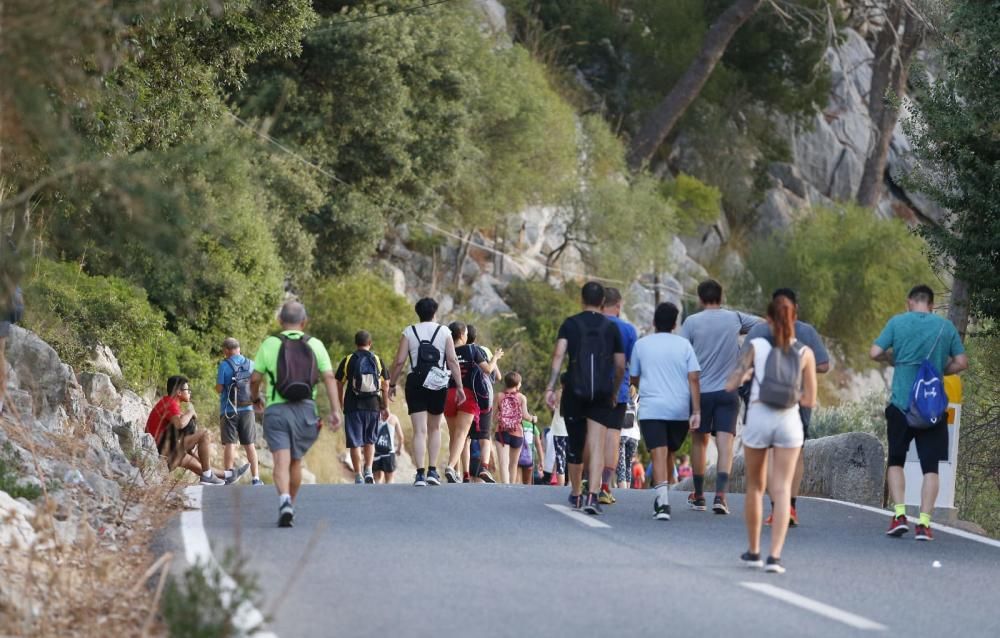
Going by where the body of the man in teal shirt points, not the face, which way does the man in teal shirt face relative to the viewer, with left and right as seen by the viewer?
facing away from the viewer

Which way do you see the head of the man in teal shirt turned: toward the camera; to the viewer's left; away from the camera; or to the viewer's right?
away from the camera

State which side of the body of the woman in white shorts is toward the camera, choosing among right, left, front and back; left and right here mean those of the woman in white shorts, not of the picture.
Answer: back

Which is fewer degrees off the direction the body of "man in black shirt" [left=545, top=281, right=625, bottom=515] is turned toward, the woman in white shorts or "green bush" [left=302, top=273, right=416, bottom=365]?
the green bush

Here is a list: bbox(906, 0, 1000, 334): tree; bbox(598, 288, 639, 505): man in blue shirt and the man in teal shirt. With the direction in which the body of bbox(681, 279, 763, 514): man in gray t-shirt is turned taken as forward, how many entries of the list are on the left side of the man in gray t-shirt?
1

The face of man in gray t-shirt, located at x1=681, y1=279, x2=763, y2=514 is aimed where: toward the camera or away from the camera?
away from the camera

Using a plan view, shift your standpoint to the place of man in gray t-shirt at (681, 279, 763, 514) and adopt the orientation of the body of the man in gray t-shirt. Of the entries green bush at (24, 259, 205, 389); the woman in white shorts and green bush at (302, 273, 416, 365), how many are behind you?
1

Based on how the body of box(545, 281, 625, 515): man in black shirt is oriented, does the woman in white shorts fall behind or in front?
behind

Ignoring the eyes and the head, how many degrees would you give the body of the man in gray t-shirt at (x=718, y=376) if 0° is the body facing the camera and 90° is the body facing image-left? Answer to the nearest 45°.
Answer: approximately 180°

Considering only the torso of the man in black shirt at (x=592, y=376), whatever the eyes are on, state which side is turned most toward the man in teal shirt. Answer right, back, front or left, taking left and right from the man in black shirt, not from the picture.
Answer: right

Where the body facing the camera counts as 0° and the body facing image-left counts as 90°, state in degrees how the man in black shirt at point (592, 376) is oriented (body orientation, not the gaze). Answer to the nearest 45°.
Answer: approximately 180°

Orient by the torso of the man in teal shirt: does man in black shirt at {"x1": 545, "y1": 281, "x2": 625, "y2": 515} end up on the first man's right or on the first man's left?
on the first man's left
